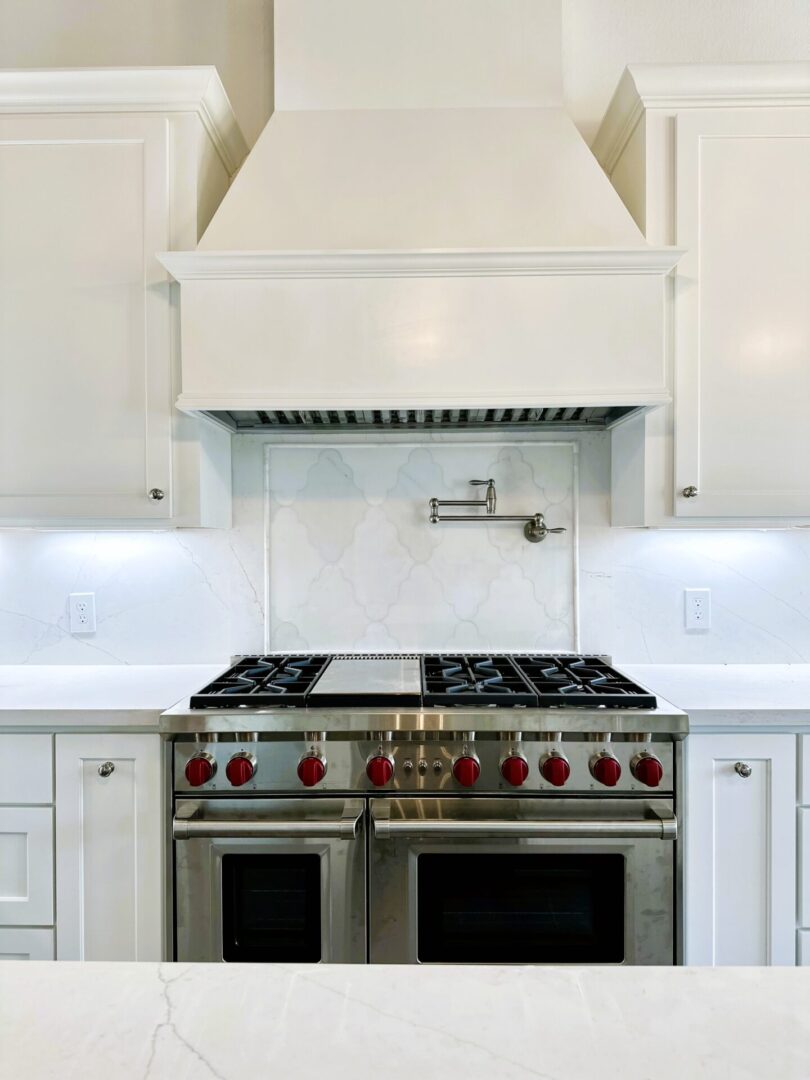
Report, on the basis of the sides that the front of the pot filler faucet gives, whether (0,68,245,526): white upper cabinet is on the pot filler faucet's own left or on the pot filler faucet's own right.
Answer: on the pot filler faucet's own right

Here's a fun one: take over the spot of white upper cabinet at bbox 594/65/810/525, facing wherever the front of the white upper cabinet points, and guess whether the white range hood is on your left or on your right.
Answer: on your right

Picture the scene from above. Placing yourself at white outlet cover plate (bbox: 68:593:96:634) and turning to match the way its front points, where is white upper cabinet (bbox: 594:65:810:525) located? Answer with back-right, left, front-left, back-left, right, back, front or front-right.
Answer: front-left

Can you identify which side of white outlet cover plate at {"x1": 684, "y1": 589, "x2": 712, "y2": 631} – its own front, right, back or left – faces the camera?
front
